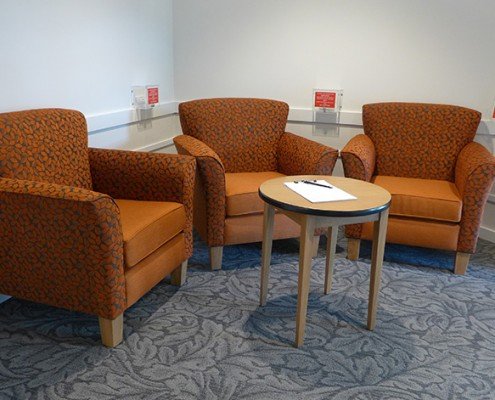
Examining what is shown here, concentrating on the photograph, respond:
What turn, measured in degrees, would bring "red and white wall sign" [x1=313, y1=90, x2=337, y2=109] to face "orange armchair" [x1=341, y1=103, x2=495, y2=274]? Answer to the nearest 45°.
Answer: approximately 45° to its left

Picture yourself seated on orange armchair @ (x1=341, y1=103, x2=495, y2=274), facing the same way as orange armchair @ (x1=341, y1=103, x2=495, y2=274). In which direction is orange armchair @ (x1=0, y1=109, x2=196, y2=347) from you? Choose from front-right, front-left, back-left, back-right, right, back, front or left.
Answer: front-right

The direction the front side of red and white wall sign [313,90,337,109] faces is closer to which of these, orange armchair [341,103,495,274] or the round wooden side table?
the round wooden side table

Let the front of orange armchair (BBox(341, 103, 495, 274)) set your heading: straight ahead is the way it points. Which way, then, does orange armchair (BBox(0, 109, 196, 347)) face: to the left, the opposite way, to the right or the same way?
to the left

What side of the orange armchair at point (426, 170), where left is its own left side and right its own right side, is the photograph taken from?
front

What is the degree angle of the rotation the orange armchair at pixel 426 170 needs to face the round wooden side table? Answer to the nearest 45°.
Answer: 0° — it already faces it

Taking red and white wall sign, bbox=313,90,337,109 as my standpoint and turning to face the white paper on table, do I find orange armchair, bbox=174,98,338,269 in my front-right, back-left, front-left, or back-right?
front-right

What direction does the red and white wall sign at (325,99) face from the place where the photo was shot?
facing the viewer

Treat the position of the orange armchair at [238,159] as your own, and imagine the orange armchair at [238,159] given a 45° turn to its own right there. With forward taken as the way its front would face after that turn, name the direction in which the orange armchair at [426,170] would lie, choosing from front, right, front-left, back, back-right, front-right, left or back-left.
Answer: left

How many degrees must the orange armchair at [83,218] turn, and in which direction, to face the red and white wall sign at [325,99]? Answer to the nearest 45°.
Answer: approximately 90° to its left

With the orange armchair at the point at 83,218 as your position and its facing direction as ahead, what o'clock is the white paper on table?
The white paper on table is roughly at 11 o'clock from the orange armchair.

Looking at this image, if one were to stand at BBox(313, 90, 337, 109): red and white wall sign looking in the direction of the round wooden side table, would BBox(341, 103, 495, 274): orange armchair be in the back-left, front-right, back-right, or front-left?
front-left

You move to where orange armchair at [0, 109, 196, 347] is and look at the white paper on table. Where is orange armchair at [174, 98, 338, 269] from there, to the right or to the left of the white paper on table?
left

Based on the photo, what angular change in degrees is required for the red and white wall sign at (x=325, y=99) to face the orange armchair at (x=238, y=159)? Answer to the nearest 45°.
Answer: approximately 45° to its right

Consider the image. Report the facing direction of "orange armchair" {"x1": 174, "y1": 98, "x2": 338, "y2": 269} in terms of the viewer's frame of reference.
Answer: facing the viewer and to the right of the viewer

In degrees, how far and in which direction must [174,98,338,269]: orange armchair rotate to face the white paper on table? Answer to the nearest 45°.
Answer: approximately 45° to its right

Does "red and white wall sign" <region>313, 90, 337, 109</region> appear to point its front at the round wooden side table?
yes

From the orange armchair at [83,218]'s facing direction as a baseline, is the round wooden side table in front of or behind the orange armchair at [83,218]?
in front

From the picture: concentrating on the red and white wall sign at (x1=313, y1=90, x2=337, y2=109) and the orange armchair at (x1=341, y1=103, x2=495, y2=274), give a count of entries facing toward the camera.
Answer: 2

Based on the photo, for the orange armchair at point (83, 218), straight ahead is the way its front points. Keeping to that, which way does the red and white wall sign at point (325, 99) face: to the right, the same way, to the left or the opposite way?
to the right
